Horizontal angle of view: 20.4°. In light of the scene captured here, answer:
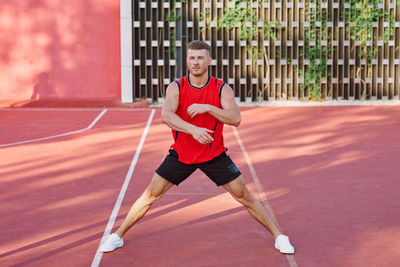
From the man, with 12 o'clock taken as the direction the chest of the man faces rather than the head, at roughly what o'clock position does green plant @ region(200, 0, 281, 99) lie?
The green plant is roughly at 6 o'clock from the man.

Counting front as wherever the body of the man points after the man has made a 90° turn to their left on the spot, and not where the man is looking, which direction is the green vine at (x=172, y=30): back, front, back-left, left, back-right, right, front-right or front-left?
left

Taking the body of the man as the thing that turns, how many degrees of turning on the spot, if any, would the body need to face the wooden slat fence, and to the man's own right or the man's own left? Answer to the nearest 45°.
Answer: approximately 180°

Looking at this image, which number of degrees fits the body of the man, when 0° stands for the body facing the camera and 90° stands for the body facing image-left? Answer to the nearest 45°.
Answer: approximately 0°
